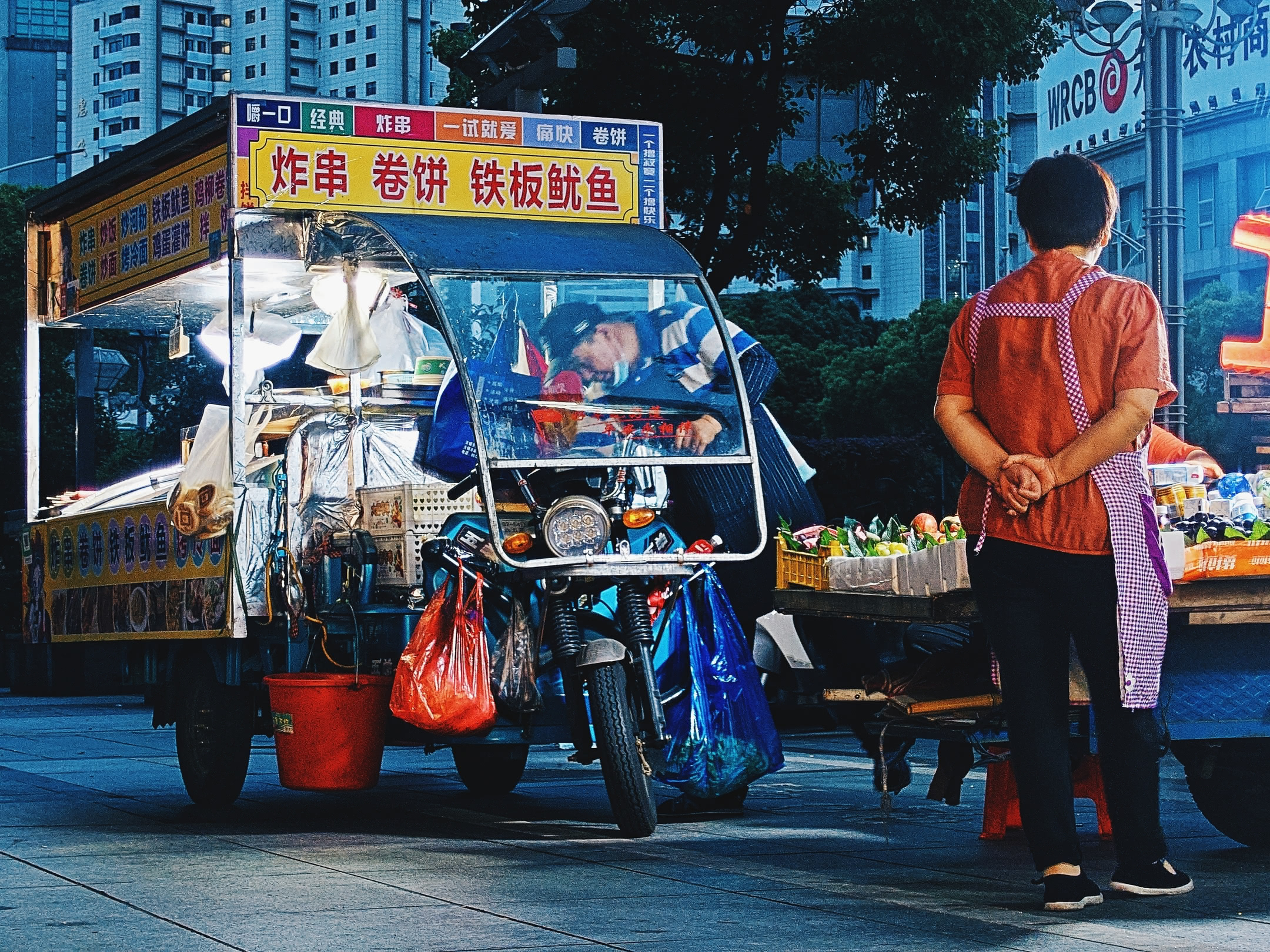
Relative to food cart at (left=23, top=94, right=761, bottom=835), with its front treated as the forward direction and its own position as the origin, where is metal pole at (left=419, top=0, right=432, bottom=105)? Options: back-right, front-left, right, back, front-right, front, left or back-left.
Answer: back-left

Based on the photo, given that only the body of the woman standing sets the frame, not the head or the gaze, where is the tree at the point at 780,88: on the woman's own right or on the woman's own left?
on the woman's own left

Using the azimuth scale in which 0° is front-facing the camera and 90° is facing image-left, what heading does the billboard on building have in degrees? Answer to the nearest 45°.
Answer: approximately 45°

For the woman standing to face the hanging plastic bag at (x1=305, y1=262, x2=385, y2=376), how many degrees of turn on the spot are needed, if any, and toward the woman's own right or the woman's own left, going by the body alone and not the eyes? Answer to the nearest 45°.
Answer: approximately 90° to the woman's own left

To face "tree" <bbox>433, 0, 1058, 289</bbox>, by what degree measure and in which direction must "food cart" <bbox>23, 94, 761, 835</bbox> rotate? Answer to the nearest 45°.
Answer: approximately 135° to its left

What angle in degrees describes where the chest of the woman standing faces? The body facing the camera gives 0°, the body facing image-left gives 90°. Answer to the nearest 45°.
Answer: approximately 225°

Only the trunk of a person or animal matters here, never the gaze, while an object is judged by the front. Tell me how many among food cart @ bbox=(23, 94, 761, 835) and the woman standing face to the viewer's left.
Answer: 0

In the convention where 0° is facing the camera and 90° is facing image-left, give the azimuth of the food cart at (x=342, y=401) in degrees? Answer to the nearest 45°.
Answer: approximately 315°

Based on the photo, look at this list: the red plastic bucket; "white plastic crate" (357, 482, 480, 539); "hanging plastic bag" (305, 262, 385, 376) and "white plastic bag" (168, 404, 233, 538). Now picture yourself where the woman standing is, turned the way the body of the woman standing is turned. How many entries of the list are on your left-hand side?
4

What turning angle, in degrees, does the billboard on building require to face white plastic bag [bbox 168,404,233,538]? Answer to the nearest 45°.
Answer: approximately 45° to its left

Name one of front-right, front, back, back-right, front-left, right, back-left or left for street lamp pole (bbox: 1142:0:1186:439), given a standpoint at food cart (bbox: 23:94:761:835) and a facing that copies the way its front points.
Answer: left
